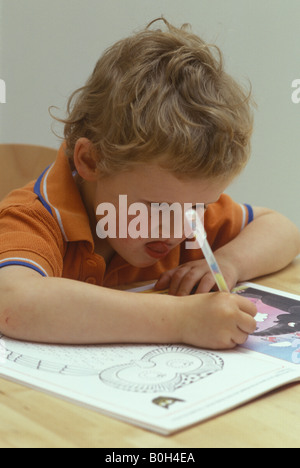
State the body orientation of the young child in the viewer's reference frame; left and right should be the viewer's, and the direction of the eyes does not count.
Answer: facing the viewer and to the right of the viewer
